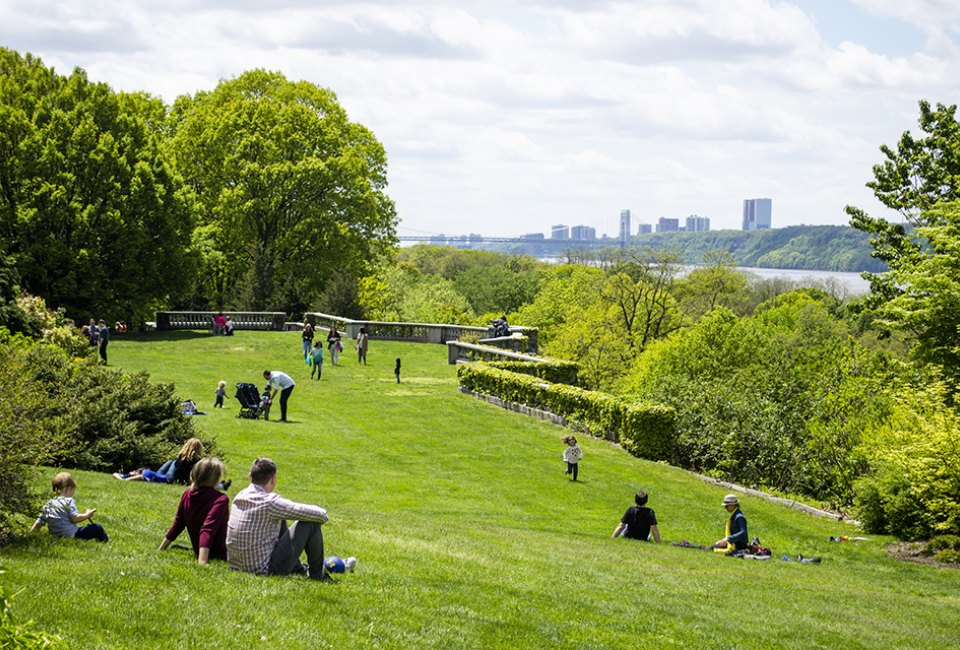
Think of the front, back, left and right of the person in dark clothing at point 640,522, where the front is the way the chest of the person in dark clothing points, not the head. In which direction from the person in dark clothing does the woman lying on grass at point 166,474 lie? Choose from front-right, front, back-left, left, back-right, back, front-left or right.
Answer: left

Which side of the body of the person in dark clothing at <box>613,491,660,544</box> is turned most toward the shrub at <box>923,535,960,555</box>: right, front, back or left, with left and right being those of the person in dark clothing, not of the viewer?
right

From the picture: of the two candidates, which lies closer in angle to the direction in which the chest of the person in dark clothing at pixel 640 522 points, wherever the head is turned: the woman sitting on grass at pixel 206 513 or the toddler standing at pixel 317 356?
the toddler standing

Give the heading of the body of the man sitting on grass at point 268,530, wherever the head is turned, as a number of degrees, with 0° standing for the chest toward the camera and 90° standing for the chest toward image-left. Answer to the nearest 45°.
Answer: approximately 225°

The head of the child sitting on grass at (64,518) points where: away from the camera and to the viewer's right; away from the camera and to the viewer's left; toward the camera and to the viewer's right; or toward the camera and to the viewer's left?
away from the camera and to the viewer's right

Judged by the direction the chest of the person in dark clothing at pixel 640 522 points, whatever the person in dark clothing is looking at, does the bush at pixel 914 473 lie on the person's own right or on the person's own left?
on the person's own right

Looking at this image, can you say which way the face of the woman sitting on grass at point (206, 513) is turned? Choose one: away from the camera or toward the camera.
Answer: away from the camera

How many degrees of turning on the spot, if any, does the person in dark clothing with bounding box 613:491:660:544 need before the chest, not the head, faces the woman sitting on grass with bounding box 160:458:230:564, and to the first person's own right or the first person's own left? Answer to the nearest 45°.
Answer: approximately 135° to the first person's own left

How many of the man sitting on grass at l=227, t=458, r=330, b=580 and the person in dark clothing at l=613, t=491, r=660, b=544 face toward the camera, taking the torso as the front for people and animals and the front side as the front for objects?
0

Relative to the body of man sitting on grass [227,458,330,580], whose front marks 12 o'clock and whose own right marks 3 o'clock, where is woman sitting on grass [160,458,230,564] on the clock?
The woman sitting on grass is roughly at 9 o'clock from the man sitting on grass.

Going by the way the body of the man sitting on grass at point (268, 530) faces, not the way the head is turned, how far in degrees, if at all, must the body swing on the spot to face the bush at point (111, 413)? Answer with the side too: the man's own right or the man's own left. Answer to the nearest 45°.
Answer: approximately 45° to the man's own left

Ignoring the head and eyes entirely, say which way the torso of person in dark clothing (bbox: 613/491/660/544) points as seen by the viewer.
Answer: away from the camera

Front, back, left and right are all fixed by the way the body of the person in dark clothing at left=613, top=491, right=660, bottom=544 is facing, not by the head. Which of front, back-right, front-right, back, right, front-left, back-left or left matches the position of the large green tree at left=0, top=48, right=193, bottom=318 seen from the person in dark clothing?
front-left

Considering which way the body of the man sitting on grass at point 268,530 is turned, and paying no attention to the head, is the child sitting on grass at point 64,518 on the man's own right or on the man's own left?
on the man's own left
